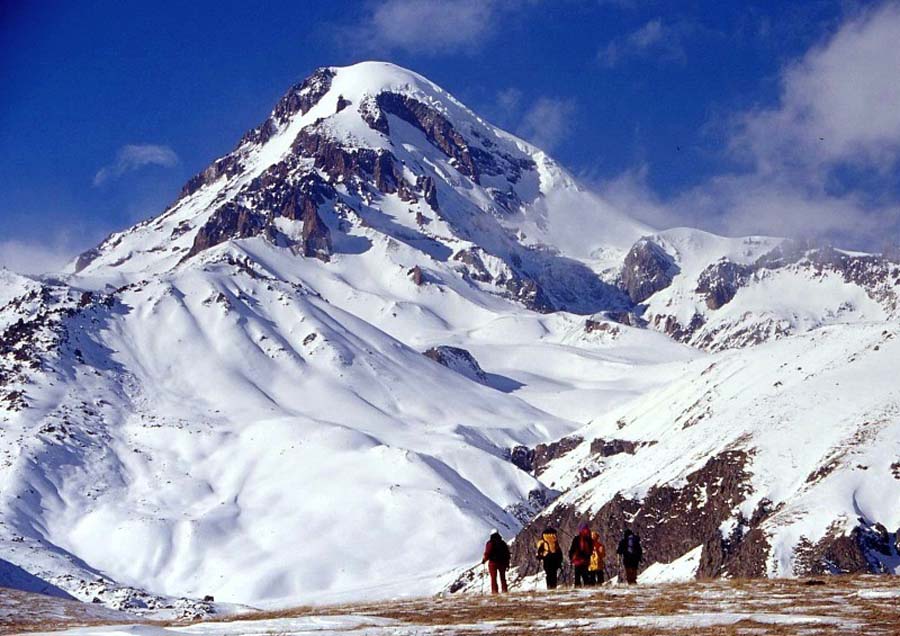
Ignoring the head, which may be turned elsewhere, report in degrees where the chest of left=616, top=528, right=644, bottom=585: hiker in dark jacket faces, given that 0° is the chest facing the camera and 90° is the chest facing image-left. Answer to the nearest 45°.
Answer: approximately 180°

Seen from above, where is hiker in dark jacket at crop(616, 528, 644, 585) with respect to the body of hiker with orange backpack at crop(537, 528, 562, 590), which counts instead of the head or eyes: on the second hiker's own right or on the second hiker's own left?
on the second hiker's own right

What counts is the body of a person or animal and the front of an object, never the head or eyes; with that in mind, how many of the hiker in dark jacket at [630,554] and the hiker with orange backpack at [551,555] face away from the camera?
2

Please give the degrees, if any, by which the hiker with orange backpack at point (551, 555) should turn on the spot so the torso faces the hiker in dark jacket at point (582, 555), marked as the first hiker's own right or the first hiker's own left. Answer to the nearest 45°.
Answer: approximately 45° to the first hiker's own right

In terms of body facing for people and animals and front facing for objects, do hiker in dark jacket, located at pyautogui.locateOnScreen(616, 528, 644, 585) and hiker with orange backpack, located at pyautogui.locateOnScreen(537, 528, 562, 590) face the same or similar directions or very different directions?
same or similar directions

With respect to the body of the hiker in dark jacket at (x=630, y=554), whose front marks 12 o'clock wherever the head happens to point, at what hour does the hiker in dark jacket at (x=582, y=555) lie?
The hiker in dark jacket at (x=582, y=555) is roughly at 8 o'clock from the hiker in dark jacket at (x=630, y=554).

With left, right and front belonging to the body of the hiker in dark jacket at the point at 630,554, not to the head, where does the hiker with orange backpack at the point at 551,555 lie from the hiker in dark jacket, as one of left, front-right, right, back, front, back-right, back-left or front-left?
back-left

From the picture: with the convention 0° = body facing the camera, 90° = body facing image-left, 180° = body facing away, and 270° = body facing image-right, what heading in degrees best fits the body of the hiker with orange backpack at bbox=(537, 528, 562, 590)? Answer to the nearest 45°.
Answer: approximately 180°
